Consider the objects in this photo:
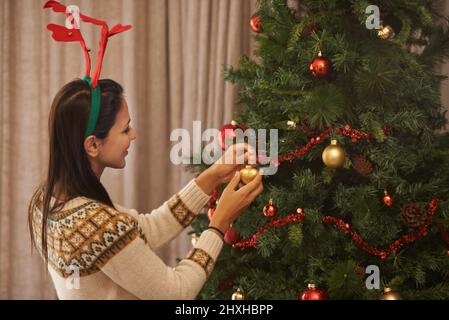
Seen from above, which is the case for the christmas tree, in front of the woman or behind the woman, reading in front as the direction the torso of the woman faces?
in front

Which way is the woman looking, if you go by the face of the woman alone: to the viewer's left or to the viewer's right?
to the viewer's right

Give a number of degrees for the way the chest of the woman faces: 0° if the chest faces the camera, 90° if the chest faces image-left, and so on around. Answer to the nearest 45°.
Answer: approximately 225°
